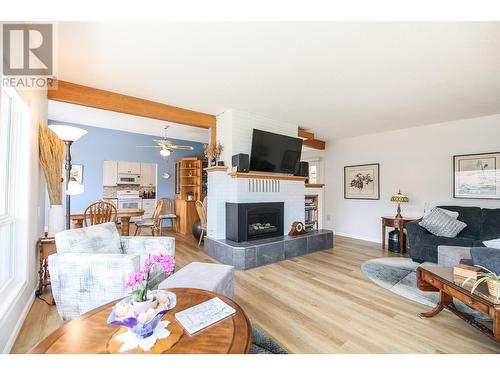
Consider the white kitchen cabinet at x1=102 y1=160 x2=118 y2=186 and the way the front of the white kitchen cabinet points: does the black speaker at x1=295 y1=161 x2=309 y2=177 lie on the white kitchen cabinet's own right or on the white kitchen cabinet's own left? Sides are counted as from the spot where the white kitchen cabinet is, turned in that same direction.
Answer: on the white kitchen cabinet's own left

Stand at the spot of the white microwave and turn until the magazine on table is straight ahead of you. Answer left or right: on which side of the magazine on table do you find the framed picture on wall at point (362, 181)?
left

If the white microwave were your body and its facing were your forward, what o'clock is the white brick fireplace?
The white brick fireplace is roughly at 11 o'clock from the white microwave.

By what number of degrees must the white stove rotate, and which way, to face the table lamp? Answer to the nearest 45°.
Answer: approximately 45° to its left

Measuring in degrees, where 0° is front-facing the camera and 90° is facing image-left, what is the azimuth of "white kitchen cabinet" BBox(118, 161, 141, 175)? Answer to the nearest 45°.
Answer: approximately 0°

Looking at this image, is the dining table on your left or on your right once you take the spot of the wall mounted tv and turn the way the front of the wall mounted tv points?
on your right

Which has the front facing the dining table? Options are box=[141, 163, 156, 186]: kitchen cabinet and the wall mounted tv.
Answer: the kitchen cabinet

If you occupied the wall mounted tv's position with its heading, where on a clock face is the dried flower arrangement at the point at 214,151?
The dried flower arrangement is roughly at 4 o'clock from the wall mounted tv.

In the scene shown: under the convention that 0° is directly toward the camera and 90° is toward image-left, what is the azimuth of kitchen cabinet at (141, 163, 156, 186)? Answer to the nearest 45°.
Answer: approximately 0°

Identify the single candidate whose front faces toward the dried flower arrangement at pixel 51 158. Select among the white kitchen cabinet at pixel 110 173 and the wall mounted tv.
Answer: the white kitchen cabinet

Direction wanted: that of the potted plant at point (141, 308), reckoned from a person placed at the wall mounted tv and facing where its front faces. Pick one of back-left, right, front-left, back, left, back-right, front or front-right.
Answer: front-right
